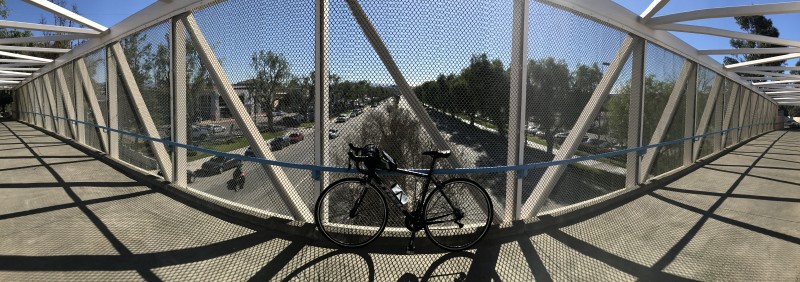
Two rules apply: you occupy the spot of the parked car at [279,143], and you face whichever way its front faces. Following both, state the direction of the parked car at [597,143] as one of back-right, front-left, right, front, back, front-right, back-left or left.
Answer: back-left

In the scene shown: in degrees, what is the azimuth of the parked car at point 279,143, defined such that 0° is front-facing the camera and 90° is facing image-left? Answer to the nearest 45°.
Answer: approximately 45°

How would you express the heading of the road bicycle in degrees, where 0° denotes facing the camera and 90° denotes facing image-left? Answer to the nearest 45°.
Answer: approximately 90°

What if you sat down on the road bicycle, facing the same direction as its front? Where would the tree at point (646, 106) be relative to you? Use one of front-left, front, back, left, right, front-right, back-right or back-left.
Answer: back-right

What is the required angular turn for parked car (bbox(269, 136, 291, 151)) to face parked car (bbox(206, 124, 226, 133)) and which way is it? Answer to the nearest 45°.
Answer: approximately 90° to its right

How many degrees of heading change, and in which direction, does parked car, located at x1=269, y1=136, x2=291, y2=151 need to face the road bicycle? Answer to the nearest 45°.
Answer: approximately 90° to its left

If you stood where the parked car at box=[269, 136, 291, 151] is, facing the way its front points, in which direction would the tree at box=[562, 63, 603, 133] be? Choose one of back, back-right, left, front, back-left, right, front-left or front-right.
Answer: back-left
